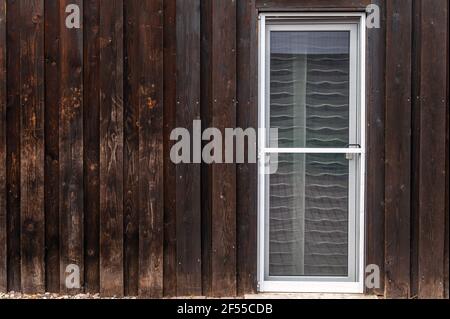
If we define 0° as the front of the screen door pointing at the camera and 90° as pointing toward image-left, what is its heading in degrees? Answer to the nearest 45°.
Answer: approximately 0°
